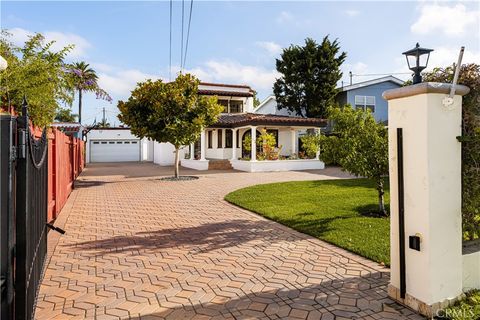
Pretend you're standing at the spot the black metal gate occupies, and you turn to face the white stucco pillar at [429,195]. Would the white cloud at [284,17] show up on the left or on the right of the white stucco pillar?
left

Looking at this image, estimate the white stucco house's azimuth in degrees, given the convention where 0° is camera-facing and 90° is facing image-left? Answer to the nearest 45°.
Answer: approximately 0°

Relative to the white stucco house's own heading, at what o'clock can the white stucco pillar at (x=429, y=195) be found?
The white stucco pillar is roughly at 12 o'clock from the white stucco house.
